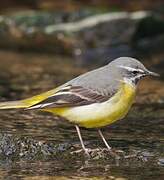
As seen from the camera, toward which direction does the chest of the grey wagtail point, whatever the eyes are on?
to the viewer's right
